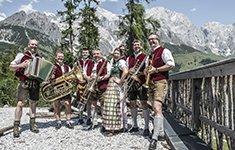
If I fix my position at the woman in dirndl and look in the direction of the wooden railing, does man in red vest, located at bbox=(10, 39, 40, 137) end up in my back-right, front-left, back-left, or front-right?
back-right

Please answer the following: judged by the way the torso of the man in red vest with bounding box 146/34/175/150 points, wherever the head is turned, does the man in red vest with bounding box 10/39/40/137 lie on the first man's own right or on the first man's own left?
on the first man's own right

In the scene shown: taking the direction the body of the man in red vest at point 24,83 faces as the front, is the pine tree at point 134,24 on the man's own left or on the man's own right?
on the man's own left

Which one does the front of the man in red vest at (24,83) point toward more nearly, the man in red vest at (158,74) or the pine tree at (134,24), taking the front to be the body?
the man in red vest at (158,74)

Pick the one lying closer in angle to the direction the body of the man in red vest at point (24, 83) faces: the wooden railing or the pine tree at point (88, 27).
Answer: the wooden railing

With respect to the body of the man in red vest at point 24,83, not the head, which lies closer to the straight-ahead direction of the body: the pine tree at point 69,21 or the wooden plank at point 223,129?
the wooden plank

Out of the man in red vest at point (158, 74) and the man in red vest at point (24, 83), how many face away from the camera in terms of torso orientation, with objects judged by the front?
0

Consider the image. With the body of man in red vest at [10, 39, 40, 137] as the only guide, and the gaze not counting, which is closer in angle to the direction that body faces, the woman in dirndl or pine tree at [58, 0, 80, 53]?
the woman in dirndl

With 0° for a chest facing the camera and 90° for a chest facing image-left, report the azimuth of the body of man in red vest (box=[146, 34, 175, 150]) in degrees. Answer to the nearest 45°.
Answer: approximately 45°

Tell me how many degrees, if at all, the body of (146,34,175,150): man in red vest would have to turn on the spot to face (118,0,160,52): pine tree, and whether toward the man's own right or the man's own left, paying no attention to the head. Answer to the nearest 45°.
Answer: approximately 135° to the man's own right

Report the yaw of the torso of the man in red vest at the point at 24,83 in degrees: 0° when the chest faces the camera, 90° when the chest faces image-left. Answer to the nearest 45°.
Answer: approximately 315°
